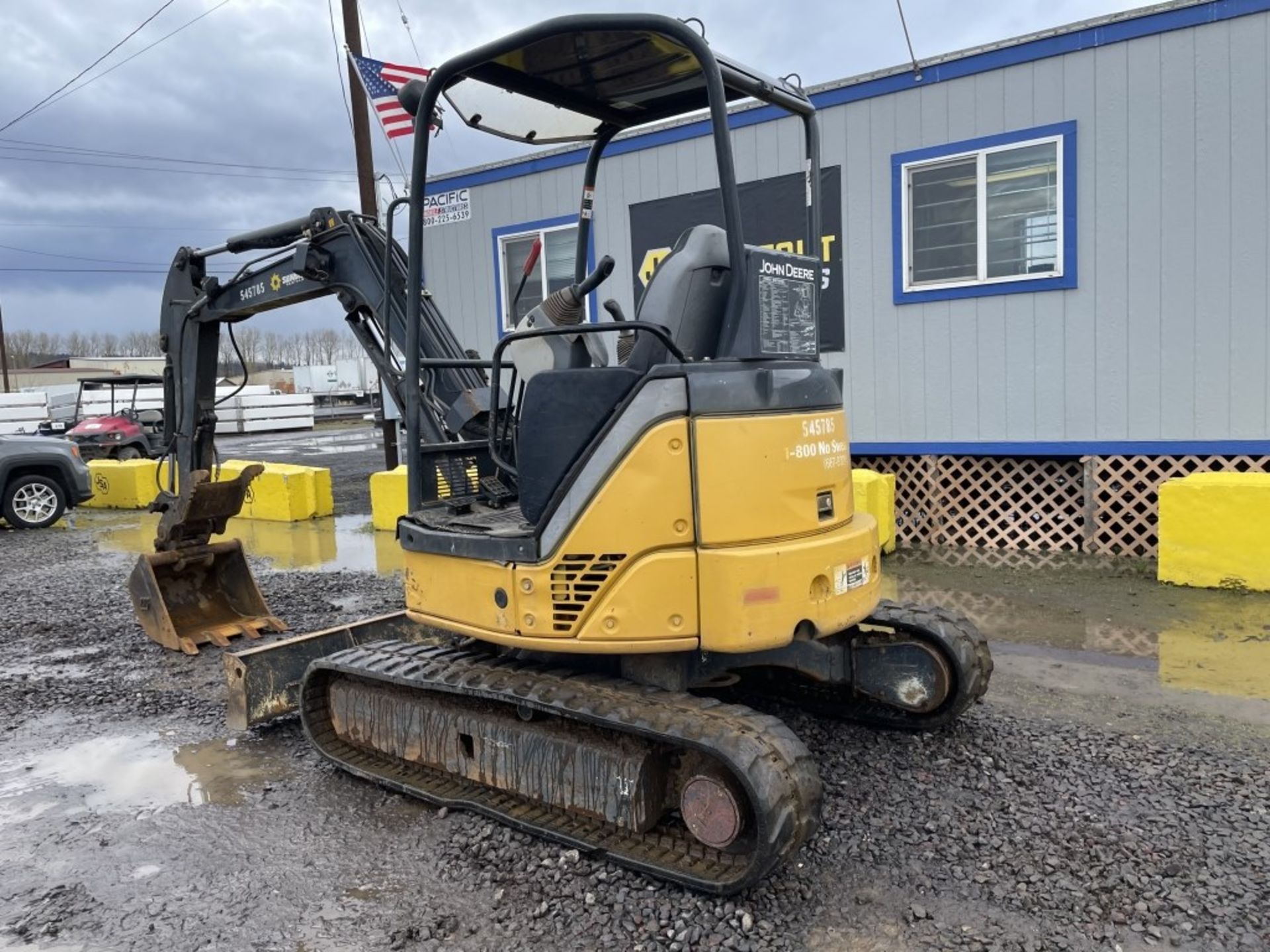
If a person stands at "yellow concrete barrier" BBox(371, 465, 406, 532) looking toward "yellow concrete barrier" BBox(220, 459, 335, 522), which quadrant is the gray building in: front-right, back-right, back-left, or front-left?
back-right

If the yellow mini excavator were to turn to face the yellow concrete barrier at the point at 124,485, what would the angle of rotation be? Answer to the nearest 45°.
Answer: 0° — it already faces it

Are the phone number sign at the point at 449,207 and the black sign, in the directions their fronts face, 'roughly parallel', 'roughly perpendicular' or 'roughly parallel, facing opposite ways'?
roughly parallel

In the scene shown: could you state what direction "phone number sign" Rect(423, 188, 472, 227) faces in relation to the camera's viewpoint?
facing the viewer and to the left of the viewer

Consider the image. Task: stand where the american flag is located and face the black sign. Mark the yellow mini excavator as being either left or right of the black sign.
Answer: right

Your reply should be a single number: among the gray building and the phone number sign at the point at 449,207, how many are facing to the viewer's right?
0

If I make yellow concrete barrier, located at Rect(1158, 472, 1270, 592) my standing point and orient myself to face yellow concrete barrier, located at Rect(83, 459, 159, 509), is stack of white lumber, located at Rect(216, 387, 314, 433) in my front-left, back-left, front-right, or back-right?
front-right

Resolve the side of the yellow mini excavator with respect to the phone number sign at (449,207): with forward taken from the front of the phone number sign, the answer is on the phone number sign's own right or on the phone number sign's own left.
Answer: on the phone number sign's own left

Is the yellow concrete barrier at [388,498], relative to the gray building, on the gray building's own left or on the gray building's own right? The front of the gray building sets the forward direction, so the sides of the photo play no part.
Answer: on the gray building's own right

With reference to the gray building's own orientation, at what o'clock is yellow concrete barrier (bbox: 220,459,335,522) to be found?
The yellow concrete barrier is roughly at 2 o'clock from the gray building.

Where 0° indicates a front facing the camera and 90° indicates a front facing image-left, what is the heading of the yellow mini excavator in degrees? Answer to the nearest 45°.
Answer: approximately 135°

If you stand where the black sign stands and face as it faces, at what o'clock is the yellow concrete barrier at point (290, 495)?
The yellow concrete barrier is roughly at 2 o'clock from the black sign.

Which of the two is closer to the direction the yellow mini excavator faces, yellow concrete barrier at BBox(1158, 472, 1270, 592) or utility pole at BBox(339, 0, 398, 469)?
the utility pole
